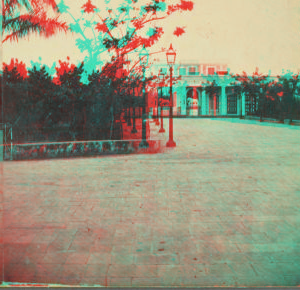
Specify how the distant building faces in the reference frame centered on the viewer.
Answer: facing the viewer

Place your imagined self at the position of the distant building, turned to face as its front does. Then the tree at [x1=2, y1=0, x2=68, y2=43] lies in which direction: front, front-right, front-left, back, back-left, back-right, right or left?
front-right
